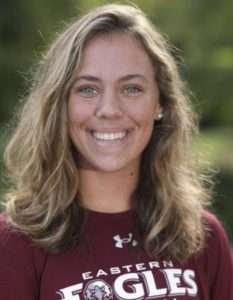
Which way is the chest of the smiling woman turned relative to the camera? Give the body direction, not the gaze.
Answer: toward the camera

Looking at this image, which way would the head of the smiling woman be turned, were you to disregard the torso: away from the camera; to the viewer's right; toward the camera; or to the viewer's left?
toward the camera
